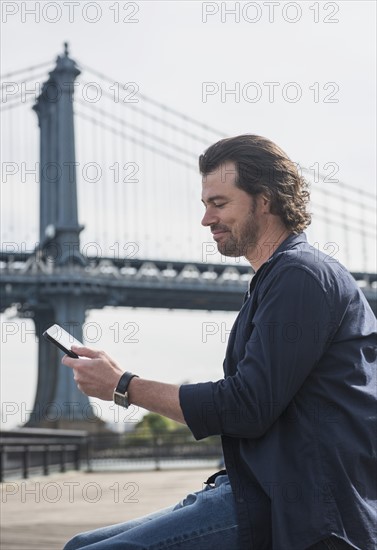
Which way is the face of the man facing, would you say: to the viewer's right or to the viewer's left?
to the viewer's left

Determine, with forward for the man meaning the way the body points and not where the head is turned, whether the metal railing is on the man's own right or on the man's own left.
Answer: on the man's own right

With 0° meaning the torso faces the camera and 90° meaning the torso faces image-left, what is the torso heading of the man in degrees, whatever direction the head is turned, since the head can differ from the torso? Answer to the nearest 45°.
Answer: approximately 90°
